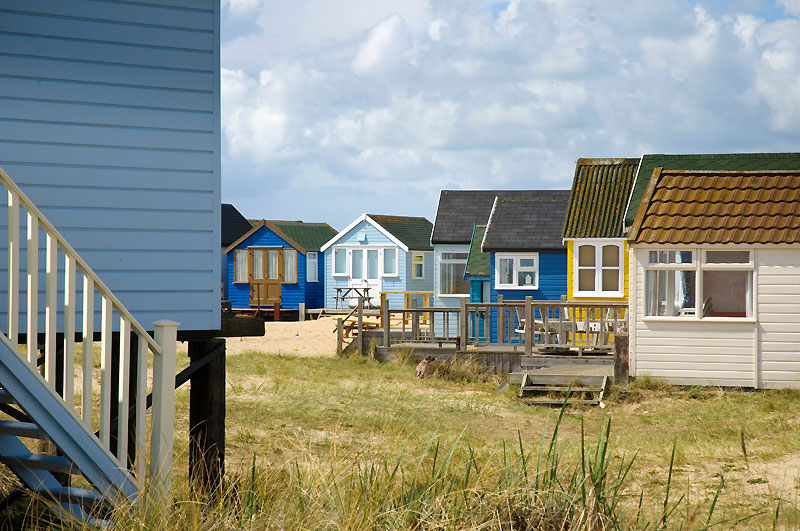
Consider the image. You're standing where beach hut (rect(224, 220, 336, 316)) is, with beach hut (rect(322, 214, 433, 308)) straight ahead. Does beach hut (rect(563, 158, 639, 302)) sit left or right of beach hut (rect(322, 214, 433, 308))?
right

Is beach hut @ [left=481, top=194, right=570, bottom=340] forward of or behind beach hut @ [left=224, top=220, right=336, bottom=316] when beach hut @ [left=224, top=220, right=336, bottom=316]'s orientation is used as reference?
forward

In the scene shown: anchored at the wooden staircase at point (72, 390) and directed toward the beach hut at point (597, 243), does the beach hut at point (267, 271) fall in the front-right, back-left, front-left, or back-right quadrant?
front-left

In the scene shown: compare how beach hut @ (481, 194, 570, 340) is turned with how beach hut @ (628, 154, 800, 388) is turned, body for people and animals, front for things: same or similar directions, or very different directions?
same or similar directions

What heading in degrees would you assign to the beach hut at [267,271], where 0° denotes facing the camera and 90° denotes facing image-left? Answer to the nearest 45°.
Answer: approximately 0°

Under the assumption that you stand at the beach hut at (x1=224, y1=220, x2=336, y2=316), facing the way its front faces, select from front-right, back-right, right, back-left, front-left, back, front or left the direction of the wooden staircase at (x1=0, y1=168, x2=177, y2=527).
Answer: front

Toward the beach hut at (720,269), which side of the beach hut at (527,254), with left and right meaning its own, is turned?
left

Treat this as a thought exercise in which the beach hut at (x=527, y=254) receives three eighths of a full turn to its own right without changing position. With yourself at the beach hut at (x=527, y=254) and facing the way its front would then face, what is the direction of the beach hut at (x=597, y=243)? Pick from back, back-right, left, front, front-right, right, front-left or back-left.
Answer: right
